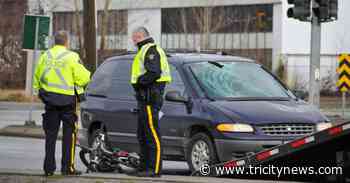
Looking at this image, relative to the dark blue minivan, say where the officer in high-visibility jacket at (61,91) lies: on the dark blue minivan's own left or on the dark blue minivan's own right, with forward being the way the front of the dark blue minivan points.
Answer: on the dark blue minivan's own right

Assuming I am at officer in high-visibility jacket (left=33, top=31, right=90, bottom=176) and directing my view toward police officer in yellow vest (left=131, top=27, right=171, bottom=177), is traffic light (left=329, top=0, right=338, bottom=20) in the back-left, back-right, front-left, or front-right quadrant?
front-left
